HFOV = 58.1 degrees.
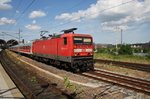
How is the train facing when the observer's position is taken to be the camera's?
facing the viewer and to the right of the viewer
